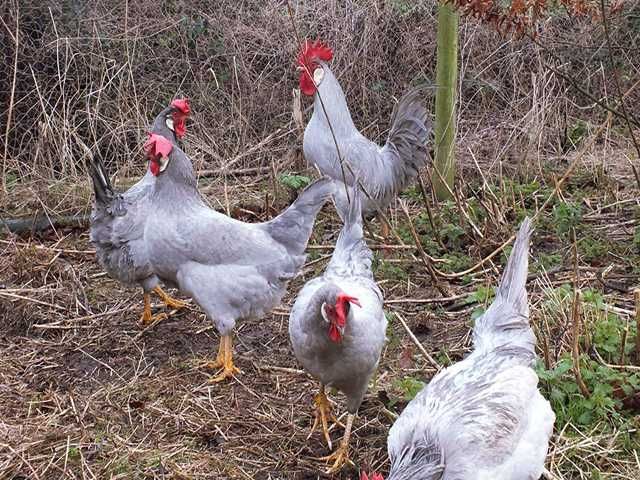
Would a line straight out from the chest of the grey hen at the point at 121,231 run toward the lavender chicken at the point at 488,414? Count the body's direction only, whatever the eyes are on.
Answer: no

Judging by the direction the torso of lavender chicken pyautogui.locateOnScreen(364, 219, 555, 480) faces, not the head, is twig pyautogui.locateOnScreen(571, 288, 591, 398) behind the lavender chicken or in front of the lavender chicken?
behind

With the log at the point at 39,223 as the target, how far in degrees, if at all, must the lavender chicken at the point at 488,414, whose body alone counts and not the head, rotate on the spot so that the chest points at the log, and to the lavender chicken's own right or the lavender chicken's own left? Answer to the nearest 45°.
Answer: approximately 90° to the lavender chicken's own right

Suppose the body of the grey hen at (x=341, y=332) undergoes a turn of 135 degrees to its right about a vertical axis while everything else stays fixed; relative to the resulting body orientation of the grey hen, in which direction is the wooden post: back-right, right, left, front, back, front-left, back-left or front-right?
front-right

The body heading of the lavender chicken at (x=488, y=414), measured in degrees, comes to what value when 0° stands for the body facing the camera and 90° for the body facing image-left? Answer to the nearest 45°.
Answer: approximately 45°

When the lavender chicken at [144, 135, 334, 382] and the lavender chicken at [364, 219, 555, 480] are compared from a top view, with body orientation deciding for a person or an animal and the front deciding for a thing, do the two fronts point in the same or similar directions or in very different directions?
same or similar directions

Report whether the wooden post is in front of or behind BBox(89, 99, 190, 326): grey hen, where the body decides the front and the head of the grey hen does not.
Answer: in front

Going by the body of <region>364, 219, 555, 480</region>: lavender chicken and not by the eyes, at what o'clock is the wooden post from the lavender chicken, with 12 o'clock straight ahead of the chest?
The wooden post is roughly at 4 o'clock from the lavender chicken.

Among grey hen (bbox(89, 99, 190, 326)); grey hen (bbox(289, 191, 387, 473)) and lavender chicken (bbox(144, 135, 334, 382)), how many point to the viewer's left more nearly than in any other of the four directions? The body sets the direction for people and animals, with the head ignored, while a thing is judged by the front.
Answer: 1

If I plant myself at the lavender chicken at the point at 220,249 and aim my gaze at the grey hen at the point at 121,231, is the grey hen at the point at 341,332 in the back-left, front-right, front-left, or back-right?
back-left

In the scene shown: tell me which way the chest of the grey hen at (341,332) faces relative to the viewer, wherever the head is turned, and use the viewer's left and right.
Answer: facing the viewer

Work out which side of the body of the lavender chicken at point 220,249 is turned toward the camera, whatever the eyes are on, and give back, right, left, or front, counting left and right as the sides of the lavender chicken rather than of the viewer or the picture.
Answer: left

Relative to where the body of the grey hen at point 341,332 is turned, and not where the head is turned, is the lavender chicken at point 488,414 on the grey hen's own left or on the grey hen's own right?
on the grey hen's own left

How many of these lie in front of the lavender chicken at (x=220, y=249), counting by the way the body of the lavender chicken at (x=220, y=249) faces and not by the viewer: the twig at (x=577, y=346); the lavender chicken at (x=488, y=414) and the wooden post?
0

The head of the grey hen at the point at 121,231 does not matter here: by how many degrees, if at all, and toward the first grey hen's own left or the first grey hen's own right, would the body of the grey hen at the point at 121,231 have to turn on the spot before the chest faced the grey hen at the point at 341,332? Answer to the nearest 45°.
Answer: approximately 45° to the first grey hen's own right

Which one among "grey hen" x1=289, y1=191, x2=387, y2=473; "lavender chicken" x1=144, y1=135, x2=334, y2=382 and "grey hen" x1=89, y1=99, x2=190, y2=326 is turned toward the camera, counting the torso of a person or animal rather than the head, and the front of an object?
"grey hen" x1=289, y1=191, x2=387, y2=473

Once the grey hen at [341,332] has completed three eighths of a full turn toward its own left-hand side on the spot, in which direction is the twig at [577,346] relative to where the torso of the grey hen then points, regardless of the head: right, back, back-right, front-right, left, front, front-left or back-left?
front-right

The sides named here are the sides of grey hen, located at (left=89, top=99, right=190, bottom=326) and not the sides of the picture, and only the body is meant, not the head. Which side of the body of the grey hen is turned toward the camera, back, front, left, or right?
right

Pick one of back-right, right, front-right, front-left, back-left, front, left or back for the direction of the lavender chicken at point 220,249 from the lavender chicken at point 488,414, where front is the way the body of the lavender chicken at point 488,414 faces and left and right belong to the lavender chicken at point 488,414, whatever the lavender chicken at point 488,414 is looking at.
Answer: right

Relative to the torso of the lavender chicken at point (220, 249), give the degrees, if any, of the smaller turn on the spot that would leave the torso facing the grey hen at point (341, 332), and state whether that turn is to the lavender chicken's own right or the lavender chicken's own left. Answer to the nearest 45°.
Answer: approximately 135° to the lavender chicken's own left
